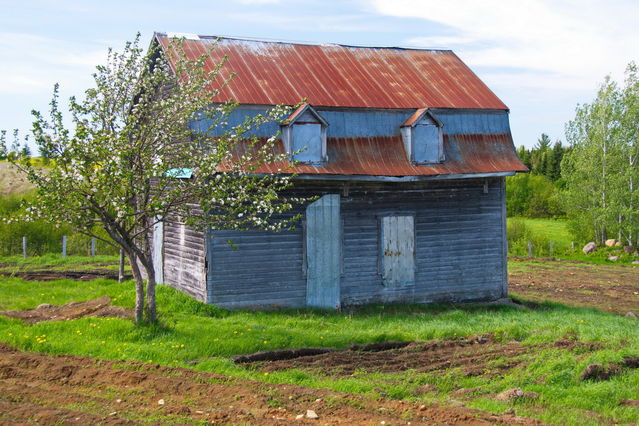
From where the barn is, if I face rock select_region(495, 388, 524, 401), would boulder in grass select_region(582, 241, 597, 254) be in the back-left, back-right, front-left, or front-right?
back-left

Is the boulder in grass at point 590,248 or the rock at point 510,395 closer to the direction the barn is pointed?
the rock

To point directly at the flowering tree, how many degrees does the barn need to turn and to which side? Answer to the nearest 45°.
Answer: approximately 45° to its right

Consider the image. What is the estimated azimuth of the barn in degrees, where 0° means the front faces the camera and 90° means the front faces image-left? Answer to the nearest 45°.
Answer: approximately 0°

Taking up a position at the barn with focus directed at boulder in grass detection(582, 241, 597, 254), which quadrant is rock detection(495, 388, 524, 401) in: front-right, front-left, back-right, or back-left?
back-right

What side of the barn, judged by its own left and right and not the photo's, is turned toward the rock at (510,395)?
front
